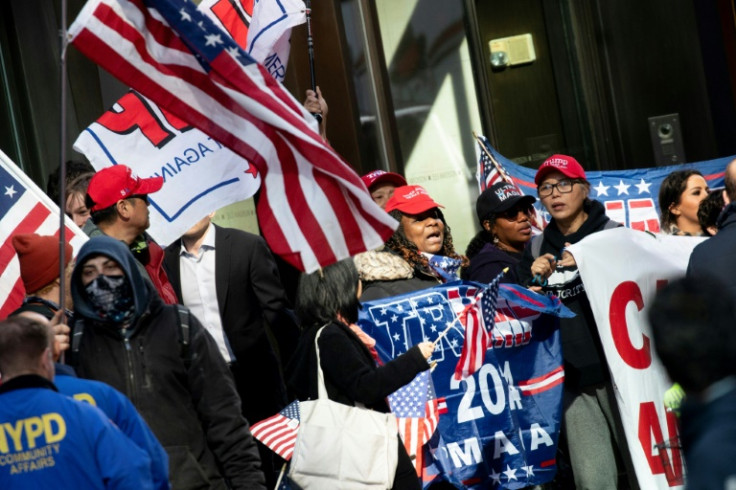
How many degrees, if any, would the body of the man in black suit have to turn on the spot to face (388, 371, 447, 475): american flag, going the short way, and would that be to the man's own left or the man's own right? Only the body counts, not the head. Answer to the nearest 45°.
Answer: approximately 90° to the man's own left

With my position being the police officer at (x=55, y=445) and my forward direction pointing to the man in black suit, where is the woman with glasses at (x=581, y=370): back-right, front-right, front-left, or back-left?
front-right

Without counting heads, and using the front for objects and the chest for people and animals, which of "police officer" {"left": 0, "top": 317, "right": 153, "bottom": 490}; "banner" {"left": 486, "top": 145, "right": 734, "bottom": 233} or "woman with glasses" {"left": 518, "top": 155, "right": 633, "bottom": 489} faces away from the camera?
the police officer

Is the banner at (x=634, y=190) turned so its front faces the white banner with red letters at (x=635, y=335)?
yes

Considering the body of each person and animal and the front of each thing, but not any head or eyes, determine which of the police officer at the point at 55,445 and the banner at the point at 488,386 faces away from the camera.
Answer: the police officer

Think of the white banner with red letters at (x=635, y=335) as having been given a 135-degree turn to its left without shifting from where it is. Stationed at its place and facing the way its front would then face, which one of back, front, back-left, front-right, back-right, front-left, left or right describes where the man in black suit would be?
back-left

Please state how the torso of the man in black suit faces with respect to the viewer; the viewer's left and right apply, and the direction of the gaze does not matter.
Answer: facing the viewer and to the left of the viewer

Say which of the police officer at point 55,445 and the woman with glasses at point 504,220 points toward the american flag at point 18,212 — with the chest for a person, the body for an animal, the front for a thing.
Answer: the police officer

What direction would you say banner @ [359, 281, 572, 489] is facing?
toward the camera

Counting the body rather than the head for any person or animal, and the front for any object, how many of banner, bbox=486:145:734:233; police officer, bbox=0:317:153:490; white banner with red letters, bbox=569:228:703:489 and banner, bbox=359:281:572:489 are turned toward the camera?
3

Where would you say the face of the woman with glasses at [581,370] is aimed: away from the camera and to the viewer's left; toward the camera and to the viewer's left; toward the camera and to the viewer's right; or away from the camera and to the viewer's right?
toward the camera and to the viewer's left

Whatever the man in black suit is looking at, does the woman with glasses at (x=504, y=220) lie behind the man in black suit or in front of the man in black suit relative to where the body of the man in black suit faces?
behind

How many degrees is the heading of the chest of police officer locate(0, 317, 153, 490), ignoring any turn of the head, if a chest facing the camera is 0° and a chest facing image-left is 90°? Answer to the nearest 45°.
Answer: approximately 180°

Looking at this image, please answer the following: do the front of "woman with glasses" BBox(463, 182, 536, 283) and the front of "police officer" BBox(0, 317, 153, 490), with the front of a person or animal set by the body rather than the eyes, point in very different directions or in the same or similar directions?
very different directions

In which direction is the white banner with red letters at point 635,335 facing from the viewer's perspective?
toward the camera

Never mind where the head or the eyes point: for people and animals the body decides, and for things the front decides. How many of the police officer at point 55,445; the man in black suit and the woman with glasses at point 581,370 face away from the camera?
1

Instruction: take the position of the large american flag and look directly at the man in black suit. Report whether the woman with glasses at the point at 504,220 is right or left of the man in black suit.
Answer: right
